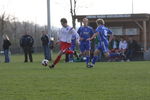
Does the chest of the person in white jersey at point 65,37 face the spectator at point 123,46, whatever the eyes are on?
no

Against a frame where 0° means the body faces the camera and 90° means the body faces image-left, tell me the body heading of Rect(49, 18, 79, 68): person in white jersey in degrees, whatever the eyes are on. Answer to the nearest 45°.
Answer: approximately 45°
